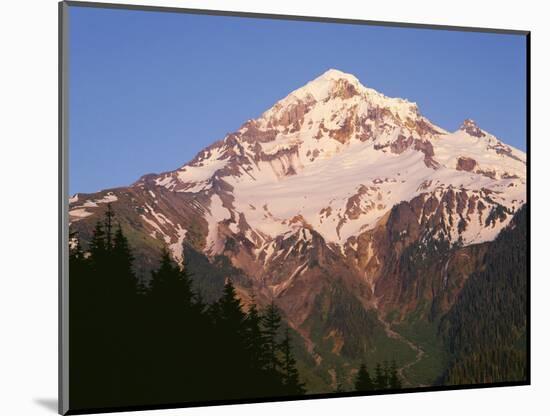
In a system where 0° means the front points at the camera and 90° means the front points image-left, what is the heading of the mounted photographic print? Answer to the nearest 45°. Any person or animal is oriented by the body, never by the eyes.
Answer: approximately 315°
